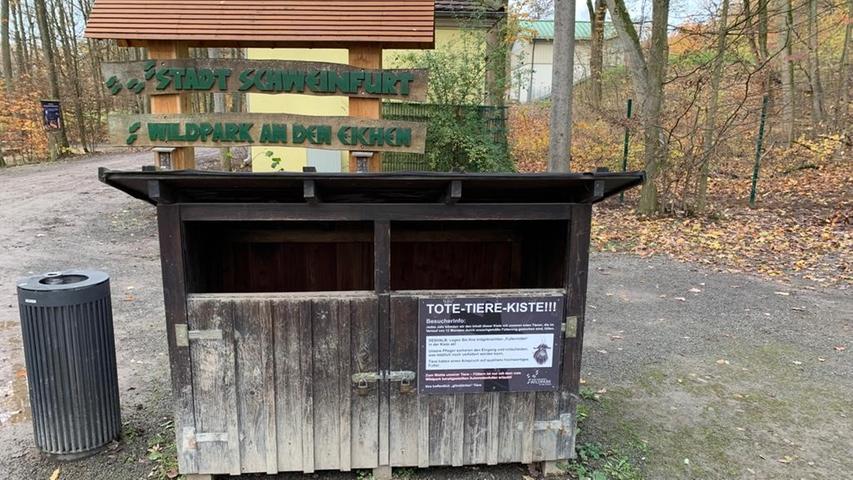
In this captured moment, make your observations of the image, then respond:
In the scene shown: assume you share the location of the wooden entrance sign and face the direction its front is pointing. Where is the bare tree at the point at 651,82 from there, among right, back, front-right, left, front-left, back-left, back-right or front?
back-left

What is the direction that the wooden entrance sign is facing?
toward the camera

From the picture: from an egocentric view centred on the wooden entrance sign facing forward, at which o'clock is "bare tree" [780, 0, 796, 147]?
The bare tree is roughly at 8 o'clock from the wooden entrance sign.

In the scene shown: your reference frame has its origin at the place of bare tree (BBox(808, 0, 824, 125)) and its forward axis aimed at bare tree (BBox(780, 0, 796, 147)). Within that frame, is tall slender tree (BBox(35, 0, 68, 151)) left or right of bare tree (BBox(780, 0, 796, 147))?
right

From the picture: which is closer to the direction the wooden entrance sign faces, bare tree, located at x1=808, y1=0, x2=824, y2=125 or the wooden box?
the wooden box

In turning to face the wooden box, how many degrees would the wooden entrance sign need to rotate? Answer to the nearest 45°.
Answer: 0° — it already faces it
